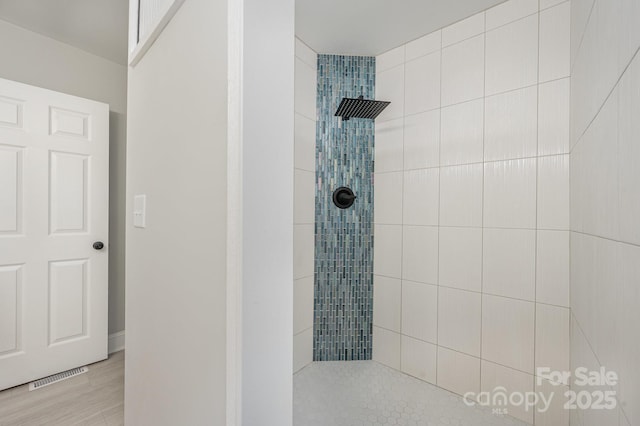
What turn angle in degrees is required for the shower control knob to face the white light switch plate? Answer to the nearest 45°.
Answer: approximately 45° to its right

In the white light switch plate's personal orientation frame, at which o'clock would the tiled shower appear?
The tiled shower is roughly at 8 o'clock from the white light switch plate.

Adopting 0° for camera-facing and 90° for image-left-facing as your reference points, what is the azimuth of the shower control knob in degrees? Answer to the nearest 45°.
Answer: approximately 0°

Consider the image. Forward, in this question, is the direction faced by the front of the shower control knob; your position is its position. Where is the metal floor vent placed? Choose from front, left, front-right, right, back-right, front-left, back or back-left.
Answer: right

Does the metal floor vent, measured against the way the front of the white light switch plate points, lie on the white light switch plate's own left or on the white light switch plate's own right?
on the white light switch plate's own right

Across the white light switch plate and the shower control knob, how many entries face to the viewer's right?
0

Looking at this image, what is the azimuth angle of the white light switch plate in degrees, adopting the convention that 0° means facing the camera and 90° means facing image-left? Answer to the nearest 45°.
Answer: approximately 45°

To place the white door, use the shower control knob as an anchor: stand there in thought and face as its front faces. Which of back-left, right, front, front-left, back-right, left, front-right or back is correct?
right

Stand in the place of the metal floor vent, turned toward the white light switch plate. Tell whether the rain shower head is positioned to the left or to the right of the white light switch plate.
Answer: left

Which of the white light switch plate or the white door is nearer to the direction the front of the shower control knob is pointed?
the white light switch plate

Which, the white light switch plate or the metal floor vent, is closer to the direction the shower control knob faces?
the white light switch plate

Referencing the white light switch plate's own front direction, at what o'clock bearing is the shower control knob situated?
The shower control knob is roughly at 7 o'clock from the white light switch plate.

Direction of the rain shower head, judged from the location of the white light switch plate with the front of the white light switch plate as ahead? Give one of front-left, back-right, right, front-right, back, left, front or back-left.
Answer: back-left
